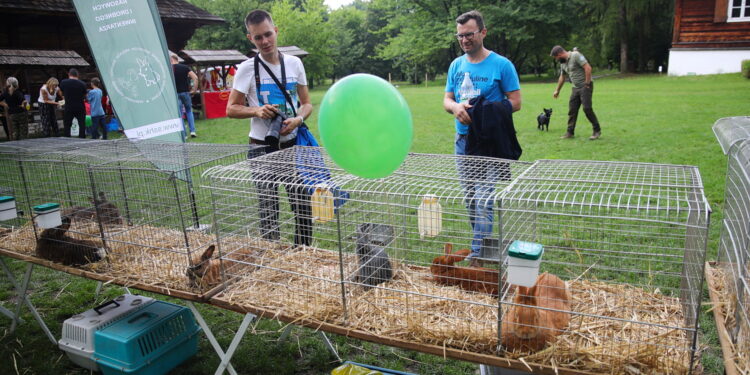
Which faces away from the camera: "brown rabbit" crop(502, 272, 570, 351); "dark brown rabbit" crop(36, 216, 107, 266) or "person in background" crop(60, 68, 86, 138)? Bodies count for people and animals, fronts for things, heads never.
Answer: the person in background

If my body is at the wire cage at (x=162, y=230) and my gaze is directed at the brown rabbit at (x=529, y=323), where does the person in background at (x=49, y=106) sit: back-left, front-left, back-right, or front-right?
back-left

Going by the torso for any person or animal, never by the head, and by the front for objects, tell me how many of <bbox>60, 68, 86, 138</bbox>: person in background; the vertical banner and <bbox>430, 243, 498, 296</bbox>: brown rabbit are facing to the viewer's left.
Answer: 1

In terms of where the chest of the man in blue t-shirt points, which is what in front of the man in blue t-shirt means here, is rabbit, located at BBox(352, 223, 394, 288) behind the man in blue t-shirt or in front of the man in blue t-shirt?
in front

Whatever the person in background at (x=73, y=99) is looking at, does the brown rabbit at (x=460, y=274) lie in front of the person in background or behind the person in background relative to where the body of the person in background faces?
behind

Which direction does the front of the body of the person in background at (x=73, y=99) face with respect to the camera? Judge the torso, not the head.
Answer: away from the camera

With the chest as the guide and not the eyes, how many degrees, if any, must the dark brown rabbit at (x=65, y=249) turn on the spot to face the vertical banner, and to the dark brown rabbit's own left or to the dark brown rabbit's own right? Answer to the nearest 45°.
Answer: approximately 135° to the dark brown rabbit's own right

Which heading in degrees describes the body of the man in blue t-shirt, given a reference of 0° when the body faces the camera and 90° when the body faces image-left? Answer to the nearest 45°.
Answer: approximately 45°

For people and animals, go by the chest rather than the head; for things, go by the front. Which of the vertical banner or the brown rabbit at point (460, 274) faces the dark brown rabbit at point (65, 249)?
the brown rabbit

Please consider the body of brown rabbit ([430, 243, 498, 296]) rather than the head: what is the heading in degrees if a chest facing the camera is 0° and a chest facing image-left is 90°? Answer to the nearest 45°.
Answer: approximately 90°

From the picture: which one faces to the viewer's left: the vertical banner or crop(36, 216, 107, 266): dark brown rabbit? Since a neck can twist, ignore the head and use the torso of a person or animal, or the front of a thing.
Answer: the dark brown rabbit
